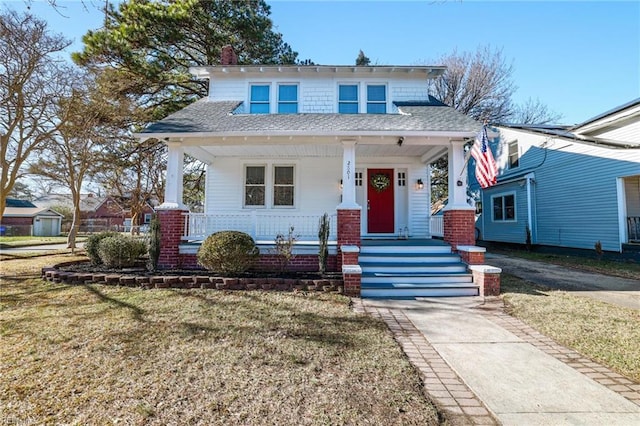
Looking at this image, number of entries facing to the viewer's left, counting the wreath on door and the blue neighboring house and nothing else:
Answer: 0

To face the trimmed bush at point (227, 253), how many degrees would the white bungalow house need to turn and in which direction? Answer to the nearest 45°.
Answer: approximately 45° to its right

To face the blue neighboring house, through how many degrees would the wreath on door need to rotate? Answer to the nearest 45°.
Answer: approximately 135° to its left

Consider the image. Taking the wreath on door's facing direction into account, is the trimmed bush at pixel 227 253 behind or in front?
in front

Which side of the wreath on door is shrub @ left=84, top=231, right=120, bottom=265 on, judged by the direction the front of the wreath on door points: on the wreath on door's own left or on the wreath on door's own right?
on the wreath on door's own right

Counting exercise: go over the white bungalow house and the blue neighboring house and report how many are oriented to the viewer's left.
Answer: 0

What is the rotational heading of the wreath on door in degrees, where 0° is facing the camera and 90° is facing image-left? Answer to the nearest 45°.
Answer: approximately 0°

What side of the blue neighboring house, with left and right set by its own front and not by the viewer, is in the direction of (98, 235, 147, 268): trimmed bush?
right

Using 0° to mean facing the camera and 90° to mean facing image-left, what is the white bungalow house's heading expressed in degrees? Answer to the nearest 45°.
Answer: approximately 0°

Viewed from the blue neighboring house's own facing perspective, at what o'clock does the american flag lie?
The american flag is roughly at 2 o'clock from the blue neighboring house.

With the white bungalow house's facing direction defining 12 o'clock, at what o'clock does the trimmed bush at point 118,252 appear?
The trimmed bush is roughly at 2 o'clock from the white bungalow house.

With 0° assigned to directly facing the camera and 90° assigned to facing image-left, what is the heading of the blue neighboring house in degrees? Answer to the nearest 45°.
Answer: approximately 315°
